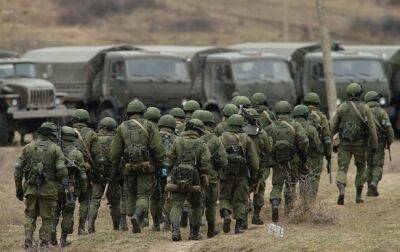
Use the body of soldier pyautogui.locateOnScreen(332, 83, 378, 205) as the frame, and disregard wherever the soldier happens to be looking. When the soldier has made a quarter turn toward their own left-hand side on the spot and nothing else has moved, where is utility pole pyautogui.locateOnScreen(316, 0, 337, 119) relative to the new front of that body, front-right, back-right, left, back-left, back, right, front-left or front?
right

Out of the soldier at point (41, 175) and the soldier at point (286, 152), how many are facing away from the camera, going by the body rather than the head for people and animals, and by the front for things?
2

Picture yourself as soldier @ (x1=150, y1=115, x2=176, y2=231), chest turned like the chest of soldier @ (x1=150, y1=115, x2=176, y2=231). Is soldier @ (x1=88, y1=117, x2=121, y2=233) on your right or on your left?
on your left

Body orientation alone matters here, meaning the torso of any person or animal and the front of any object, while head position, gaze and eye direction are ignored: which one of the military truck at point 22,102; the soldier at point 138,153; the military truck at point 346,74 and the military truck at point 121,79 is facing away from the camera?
the soldier

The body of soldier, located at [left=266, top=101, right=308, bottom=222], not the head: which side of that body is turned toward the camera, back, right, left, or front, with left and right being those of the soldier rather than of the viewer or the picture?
back

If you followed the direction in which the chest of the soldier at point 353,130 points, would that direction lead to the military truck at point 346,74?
yes

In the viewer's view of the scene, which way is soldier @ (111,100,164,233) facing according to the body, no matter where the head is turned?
away from the camera

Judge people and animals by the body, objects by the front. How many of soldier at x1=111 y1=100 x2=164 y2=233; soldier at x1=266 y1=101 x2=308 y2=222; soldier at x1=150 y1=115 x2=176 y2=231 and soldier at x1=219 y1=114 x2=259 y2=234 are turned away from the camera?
4

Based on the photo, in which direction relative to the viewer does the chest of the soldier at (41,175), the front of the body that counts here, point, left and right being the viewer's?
facing away from the viewer

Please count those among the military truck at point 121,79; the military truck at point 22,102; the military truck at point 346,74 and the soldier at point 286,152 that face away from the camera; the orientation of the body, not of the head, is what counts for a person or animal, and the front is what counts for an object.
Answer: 1

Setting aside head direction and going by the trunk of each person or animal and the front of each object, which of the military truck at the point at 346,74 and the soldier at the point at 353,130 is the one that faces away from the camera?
the soldier

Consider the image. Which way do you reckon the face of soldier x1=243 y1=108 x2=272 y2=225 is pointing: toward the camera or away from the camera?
away from the camera

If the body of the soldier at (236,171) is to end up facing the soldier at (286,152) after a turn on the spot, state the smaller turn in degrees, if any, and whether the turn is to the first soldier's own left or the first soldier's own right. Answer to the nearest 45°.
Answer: approximately 45° to the first soldier's own right

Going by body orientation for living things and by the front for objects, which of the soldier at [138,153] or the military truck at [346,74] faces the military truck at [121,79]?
the soldier

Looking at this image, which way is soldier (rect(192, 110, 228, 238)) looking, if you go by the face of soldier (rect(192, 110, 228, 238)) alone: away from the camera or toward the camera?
away from the camera
